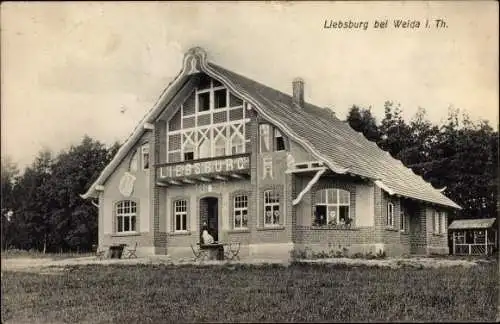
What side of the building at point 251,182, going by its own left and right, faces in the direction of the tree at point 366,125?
back

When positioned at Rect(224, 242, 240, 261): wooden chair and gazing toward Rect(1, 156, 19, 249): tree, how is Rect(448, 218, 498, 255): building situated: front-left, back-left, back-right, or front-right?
back-right

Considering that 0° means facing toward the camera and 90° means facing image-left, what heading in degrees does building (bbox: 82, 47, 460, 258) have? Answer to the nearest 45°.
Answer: approximately 45°
